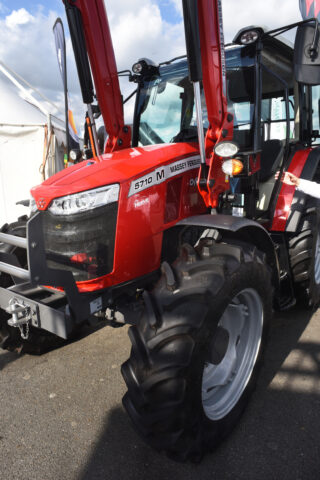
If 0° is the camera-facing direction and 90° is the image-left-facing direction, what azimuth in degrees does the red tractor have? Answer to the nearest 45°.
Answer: approximately 45°
